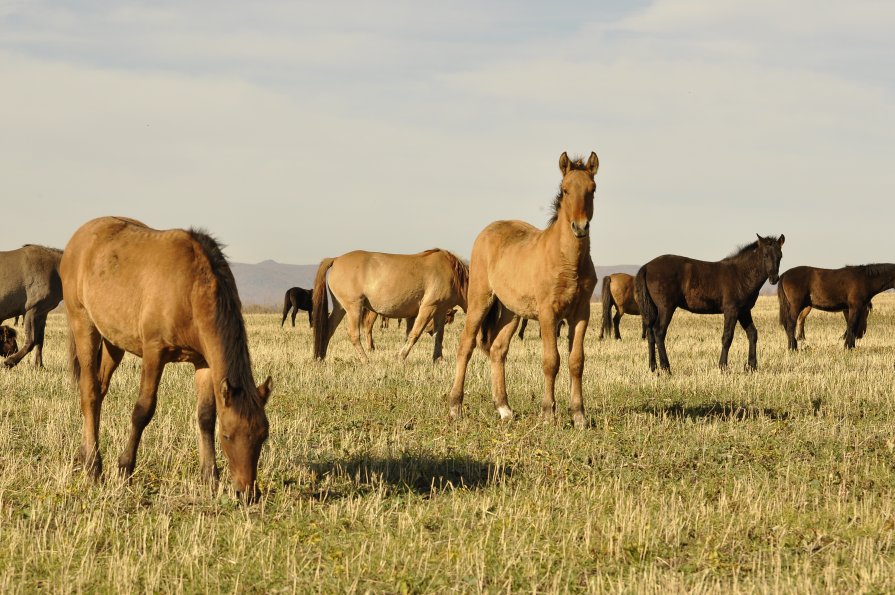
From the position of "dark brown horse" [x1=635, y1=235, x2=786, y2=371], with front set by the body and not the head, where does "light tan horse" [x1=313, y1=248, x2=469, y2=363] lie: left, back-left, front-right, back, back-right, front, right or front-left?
back

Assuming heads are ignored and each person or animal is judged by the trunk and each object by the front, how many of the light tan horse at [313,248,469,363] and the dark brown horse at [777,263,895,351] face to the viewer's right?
2

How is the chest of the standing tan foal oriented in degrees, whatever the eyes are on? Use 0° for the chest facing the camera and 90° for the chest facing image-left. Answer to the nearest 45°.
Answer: approximately 315°

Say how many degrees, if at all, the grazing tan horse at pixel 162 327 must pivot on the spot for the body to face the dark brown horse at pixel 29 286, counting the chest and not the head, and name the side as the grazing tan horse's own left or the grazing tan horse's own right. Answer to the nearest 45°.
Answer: approximately 135° to the grazing tan horse's own left

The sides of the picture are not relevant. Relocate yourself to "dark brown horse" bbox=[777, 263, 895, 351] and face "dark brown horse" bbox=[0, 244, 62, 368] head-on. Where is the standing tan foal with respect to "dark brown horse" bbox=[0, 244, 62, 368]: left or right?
left

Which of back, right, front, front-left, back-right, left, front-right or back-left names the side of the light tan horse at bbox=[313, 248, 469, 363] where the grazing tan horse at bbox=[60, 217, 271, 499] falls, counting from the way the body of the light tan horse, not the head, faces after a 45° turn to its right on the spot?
front-right

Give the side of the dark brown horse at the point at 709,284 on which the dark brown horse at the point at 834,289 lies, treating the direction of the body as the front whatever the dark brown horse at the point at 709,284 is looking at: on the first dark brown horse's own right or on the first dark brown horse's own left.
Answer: on the first dark brown horse's own left

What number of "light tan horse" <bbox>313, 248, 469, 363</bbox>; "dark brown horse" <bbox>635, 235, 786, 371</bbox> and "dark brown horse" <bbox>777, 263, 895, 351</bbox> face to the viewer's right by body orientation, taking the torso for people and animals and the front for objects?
3

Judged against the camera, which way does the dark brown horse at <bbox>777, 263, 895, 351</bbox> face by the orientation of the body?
to the viewer's right

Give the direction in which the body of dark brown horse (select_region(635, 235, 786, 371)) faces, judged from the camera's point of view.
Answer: to the viewer's right

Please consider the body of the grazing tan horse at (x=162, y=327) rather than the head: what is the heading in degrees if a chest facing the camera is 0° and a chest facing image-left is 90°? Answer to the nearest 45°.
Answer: approximately 315°

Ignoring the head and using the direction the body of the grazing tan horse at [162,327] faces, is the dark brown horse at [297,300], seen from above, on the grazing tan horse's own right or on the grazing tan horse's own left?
on the grazing tan horse's own left

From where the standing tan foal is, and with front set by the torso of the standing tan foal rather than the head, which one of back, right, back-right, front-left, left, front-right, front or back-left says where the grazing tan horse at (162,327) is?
right

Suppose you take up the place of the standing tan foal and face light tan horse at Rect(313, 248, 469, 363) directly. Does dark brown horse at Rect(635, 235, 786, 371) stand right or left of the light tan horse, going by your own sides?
right

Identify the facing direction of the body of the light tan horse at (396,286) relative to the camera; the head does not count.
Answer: to the viewer's right
